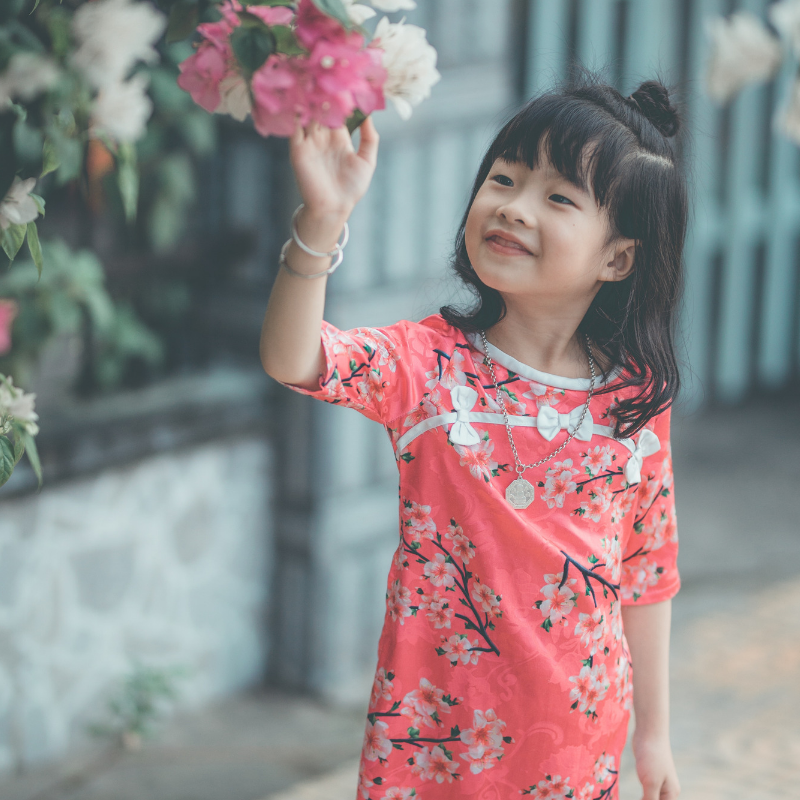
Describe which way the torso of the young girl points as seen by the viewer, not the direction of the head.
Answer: toward the camera

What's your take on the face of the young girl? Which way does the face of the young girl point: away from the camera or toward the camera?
toward the camera

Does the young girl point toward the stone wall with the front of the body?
no
